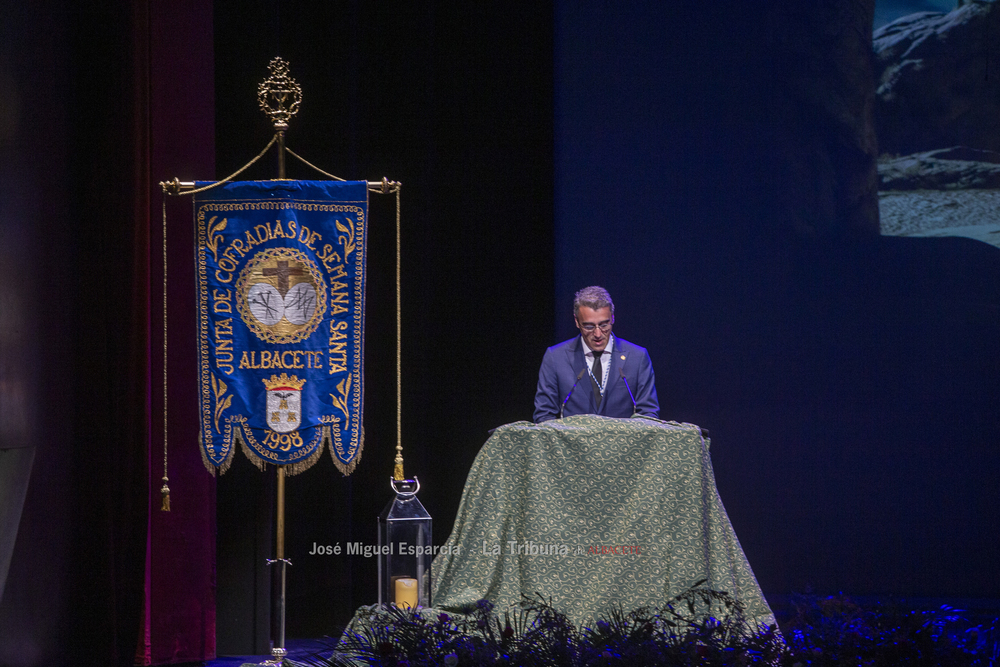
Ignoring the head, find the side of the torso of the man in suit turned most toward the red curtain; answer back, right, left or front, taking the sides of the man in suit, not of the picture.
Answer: right

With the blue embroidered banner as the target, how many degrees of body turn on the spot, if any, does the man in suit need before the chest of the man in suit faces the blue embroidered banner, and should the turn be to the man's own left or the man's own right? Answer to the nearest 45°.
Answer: approximately 45° to the man's own right

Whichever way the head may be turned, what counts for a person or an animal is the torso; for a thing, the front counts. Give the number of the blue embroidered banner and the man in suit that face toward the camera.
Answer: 2

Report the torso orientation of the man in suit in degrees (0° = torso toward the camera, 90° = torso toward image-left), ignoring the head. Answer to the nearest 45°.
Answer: approximately 0°

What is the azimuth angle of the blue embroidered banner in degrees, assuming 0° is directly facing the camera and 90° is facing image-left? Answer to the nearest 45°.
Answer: approximately 0°

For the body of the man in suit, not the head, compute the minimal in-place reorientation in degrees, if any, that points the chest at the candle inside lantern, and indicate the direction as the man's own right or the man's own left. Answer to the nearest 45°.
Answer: approximately 45° to the man's own right
